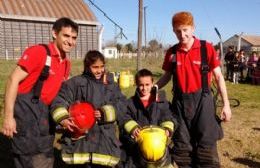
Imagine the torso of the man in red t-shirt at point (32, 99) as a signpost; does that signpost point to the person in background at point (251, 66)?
no

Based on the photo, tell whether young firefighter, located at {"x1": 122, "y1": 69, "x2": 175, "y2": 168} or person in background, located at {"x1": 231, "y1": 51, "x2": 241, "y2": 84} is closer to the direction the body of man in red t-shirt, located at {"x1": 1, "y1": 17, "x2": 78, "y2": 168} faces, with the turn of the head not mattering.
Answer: the young firefighter

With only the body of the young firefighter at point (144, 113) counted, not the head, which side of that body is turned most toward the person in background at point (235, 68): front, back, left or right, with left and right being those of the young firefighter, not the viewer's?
back

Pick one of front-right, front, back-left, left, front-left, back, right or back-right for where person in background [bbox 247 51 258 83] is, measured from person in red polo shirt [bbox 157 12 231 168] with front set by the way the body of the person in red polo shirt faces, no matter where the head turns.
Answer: back

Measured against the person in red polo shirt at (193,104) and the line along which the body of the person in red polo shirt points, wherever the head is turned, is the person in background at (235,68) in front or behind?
behind

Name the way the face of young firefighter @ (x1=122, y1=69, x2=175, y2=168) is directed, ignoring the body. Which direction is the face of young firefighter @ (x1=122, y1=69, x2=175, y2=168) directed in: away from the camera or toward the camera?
toward the camera

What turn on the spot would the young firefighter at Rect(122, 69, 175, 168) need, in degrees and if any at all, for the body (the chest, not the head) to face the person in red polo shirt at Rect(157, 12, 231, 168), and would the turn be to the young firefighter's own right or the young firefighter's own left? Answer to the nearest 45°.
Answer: approximately 90° to the young firefighter's own left

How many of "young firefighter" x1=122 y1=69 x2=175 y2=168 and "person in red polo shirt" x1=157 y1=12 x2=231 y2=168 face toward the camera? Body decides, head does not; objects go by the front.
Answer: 2

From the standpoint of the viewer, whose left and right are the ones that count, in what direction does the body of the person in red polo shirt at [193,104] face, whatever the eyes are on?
facing the viewer

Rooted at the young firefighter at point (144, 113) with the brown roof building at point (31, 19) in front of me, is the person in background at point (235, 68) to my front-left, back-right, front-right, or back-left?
front-right

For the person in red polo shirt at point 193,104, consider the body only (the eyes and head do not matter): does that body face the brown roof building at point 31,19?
no

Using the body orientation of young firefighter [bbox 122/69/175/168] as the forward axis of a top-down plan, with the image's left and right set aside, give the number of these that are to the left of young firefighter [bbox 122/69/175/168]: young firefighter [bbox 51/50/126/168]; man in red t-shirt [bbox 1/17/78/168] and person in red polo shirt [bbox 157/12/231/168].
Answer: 1

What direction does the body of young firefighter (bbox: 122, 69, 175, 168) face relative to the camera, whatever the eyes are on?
toward the camera

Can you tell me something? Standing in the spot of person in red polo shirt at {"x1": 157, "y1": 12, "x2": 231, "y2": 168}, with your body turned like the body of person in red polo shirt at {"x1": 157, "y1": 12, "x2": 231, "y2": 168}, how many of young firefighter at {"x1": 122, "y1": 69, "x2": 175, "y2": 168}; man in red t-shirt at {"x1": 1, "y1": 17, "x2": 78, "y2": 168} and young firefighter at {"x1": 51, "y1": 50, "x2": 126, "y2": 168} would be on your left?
0

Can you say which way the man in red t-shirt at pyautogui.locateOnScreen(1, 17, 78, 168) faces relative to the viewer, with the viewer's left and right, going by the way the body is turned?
facing the viewer and to the right of the viewer

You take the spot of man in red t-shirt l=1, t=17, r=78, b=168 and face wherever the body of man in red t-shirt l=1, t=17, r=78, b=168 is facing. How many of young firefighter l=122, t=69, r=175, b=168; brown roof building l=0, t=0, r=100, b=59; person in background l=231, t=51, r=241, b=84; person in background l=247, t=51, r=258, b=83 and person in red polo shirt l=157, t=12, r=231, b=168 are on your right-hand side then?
0

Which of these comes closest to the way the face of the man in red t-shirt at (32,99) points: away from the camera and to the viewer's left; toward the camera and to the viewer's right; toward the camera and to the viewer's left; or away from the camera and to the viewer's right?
toward the camera and to the viewer's right

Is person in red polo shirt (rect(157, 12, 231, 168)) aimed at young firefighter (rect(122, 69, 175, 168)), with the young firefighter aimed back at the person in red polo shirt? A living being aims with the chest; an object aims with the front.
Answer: no

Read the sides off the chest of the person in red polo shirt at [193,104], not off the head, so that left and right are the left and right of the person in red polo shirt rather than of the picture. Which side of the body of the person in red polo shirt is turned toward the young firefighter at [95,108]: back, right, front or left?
right
